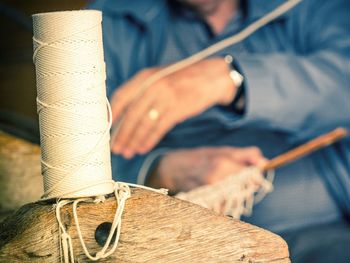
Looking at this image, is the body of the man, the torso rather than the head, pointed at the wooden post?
yes

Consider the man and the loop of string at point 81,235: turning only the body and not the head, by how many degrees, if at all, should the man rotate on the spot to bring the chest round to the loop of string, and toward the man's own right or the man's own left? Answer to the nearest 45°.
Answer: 0° — they already face it

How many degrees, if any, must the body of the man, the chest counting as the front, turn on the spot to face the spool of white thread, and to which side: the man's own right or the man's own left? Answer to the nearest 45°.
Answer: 0° — they already face it

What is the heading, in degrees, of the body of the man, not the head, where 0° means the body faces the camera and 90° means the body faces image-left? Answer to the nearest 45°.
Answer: approximately 0°
